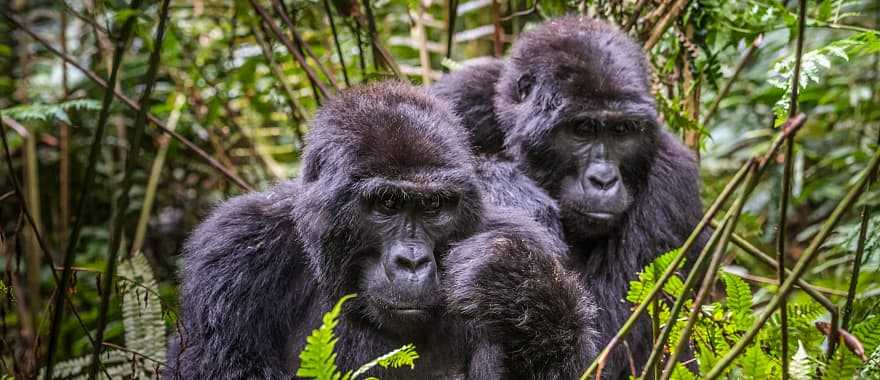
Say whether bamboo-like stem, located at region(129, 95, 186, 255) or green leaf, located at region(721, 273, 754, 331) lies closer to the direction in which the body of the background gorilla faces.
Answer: the green leaf

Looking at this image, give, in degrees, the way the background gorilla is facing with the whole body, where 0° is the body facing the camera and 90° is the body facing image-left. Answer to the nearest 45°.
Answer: approximately 315°

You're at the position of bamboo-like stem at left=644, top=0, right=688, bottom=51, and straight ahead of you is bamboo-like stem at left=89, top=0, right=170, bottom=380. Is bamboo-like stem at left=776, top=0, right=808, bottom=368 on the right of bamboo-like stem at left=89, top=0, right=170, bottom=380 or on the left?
left

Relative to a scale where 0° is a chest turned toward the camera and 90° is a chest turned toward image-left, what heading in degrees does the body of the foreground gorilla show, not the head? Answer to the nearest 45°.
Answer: approximately 0°

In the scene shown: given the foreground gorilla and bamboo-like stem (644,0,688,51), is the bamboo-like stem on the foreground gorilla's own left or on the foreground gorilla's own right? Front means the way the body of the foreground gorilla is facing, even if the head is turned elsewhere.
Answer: on the foreground gorilla's own left

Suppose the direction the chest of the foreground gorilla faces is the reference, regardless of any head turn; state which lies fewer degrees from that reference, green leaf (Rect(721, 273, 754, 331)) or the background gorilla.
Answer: the green leaf

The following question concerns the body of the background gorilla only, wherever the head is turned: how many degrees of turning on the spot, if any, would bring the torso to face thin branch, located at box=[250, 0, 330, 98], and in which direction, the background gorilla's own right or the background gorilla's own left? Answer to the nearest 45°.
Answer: approximately 135° to the background gorilla's own right

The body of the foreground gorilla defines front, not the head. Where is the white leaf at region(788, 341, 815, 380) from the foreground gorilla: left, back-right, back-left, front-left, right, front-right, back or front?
front-left

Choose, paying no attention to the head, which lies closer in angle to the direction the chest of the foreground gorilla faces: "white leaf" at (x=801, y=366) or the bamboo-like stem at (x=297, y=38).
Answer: the white leaf
